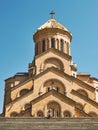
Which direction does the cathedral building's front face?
toward the camera
